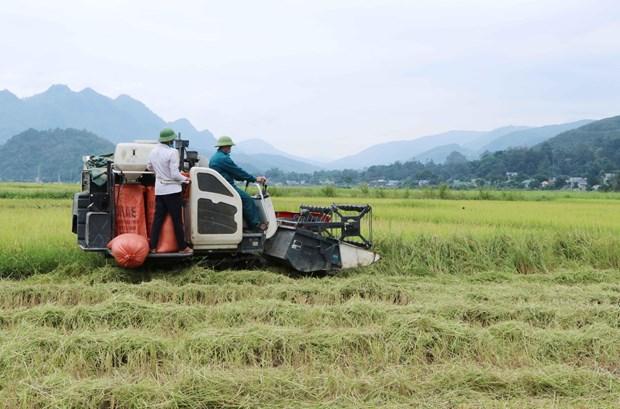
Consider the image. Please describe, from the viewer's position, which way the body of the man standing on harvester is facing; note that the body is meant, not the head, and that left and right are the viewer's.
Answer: facing away from the viewer and to the right of the viewer

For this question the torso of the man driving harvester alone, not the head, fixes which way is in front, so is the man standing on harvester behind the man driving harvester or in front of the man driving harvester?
behind

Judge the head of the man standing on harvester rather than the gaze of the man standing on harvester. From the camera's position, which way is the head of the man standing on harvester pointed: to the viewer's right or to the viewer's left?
to the viewer's right

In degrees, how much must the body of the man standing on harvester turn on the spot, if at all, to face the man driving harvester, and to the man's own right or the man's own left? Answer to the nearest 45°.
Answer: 0° — they already face them

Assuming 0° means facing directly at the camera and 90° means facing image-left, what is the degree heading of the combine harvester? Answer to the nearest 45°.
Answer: approximately 270°

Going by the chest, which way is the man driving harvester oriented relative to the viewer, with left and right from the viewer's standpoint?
facing to the right of the viewer
